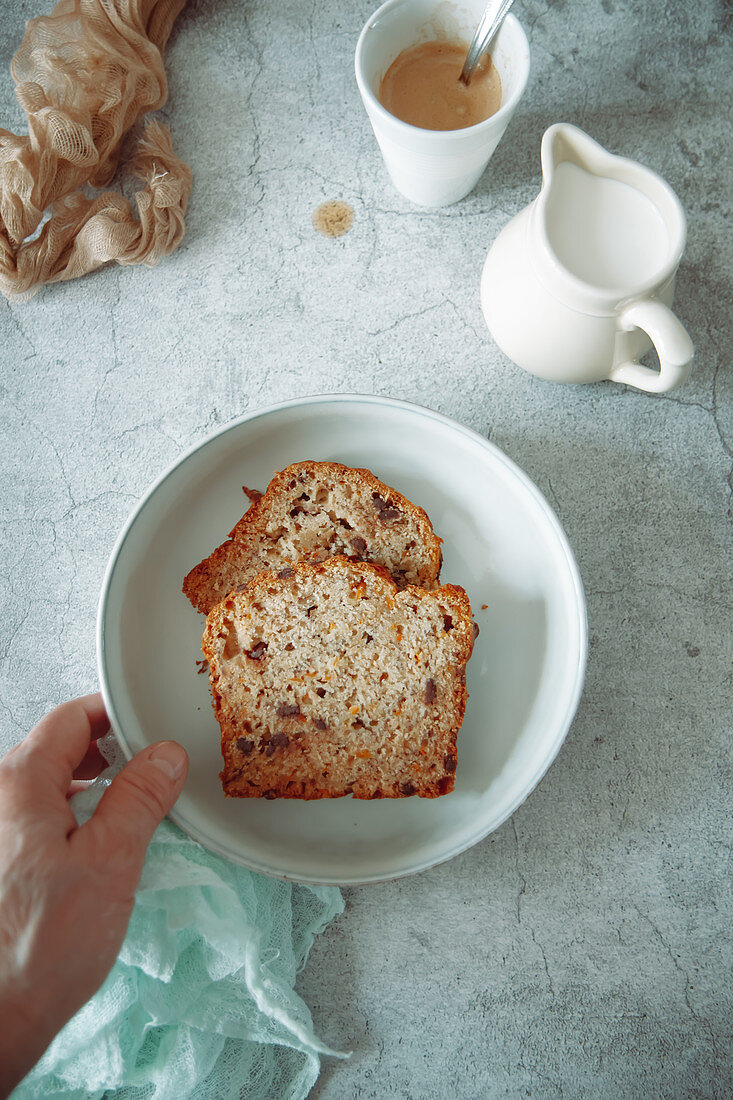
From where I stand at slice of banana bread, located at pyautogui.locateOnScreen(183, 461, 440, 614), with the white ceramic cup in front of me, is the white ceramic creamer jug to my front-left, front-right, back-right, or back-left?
front-right

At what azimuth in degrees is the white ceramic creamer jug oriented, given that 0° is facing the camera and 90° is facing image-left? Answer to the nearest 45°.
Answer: approximately 135°
